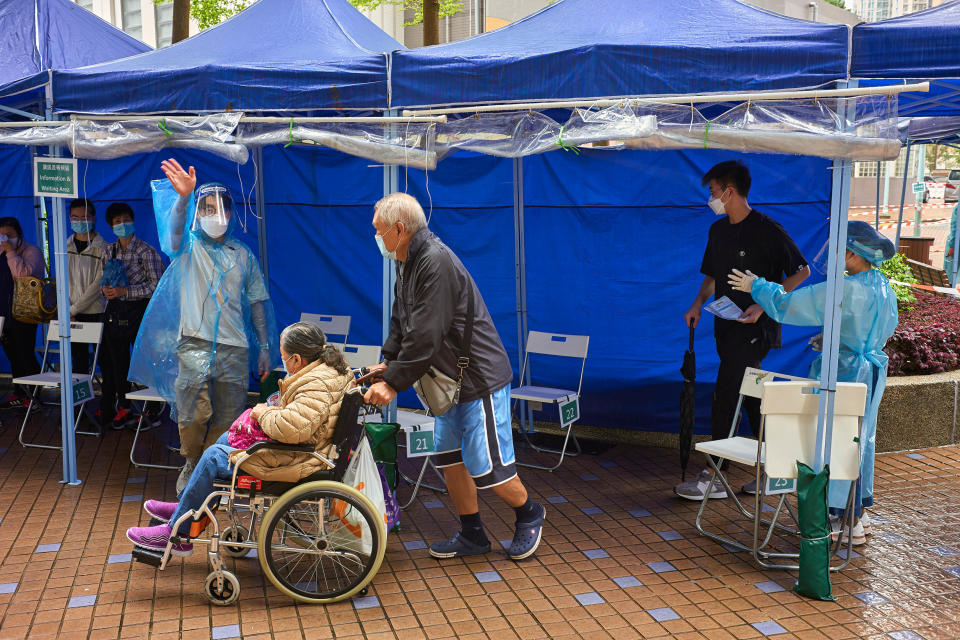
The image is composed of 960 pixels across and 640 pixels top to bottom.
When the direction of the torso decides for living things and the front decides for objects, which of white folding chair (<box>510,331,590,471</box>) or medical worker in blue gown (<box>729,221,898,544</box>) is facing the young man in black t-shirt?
the medical worker in blue gown

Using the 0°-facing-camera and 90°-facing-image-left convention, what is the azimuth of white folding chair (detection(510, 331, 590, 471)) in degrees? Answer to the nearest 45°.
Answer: approximately 45°

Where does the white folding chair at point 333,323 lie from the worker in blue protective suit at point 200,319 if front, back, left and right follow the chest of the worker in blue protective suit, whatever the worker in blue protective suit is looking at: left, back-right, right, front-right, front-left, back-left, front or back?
back-left

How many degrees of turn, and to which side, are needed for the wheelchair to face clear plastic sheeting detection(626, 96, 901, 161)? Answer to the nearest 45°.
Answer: approximately 180°

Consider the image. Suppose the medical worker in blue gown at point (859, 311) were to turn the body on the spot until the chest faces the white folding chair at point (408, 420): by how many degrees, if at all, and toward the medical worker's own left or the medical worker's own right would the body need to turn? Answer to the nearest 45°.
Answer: approximately 45° to the medical worker's own left

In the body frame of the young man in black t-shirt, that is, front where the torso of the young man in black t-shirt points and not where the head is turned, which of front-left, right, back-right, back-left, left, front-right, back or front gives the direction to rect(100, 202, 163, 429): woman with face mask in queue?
front-right

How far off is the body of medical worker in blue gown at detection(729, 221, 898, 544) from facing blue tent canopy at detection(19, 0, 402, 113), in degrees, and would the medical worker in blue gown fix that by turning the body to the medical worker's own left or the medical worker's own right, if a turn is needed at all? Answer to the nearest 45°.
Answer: approximately 45° to the medical worker's own left

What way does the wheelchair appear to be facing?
to the viewer's left
